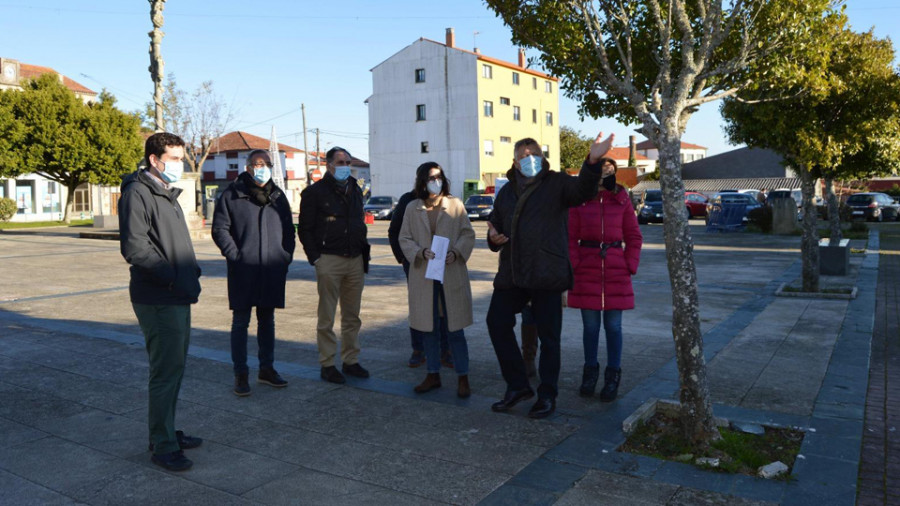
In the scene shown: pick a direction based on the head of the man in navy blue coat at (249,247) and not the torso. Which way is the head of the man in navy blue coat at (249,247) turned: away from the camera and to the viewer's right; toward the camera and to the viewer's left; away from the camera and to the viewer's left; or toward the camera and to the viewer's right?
toward the camera and to the viewer's right

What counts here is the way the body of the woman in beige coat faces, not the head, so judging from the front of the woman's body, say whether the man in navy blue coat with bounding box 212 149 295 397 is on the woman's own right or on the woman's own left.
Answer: on the woman's own right

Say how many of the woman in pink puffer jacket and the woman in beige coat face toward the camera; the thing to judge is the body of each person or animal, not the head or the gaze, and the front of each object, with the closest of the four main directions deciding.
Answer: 2

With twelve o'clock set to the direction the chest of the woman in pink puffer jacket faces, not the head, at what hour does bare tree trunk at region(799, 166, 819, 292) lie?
The bare tree trunk is roughly at 7 o'clock from the woman in pink puffer jacket.

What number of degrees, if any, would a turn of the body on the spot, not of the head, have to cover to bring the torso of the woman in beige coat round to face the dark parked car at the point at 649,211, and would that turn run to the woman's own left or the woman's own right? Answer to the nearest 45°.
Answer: approximately 180°

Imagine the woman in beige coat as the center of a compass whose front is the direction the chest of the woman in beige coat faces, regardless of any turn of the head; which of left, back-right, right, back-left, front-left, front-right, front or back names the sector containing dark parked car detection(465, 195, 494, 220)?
back

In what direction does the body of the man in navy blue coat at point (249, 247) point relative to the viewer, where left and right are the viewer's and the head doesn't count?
facing the viewer and to the right of the viewer

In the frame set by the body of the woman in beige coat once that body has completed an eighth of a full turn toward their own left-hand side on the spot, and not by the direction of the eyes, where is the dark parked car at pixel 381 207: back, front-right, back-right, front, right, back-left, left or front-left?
back-left

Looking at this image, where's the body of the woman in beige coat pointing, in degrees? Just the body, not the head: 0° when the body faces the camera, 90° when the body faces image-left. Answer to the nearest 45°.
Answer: approximately 0°

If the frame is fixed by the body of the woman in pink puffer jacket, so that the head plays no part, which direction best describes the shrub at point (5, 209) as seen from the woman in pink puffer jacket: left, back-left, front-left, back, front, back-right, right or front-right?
back-right

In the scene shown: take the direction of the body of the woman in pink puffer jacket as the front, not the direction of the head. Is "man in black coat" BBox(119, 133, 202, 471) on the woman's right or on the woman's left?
on the woman's right

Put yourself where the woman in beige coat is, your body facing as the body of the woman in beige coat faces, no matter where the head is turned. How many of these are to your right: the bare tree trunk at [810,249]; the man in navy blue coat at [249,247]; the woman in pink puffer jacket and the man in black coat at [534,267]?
1

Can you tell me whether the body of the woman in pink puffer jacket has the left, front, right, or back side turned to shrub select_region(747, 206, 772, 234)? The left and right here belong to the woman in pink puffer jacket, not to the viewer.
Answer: back

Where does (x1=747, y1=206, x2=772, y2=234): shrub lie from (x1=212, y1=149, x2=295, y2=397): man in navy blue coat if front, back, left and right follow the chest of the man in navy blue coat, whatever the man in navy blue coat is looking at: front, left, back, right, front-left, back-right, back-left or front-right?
left

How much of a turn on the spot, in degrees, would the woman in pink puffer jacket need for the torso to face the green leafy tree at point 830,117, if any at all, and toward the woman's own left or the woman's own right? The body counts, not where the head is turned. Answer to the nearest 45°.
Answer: approximately 135° to the woman's own left

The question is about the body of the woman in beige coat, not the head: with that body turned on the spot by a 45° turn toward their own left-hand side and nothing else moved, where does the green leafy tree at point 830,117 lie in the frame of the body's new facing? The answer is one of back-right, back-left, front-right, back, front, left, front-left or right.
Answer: left

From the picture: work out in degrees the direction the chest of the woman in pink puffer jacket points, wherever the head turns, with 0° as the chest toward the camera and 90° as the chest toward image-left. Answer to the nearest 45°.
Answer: approximately 0°
